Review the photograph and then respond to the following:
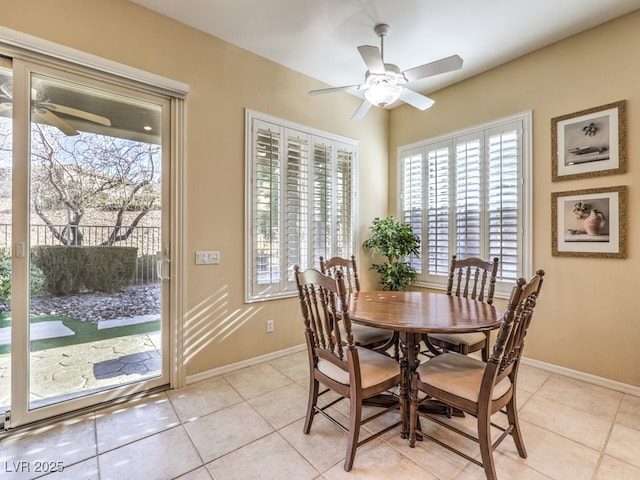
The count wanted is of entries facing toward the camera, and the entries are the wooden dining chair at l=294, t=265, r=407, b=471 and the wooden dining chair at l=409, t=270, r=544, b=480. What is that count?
0

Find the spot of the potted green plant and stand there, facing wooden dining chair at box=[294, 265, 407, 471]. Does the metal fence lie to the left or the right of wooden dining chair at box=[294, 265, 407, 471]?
right

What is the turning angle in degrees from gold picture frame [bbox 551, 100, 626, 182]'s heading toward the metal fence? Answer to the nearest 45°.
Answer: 0° — it already faces it

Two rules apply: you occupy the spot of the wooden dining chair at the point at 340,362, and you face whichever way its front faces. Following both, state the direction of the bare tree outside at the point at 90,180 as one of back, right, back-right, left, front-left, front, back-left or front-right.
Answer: back-left

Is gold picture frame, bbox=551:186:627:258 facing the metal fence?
yes

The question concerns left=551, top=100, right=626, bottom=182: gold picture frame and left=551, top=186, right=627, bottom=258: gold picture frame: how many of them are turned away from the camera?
0

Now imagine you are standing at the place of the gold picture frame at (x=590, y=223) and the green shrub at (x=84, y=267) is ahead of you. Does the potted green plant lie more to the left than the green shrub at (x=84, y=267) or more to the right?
right

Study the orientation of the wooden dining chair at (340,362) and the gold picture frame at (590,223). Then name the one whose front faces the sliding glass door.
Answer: the gold picture frame

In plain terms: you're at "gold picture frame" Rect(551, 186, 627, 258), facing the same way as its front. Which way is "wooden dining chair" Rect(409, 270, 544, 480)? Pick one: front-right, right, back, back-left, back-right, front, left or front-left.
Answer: front-left

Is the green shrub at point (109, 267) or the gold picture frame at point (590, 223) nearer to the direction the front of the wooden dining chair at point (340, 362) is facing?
the gold picture frame

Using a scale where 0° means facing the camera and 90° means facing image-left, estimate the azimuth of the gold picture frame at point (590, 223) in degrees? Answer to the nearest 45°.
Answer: approximately 45°

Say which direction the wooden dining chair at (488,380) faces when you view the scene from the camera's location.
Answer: facing away from the viewer and to the left of the viewer

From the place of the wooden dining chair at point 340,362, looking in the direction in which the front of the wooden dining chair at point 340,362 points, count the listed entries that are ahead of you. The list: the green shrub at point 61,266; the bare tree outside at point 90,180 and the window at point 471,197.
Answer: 1

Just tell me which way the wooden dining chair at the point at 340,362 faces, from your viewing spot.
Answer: facing away from the viewer and to the right of the viewer
